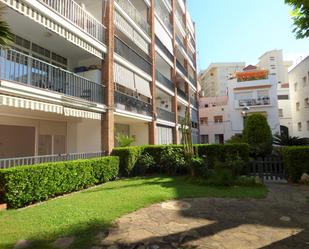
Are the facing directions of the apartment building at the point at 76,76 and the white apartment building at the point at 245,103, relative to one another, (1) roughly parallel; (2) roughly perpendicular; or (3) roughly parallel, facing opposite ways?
roughly perpendicular

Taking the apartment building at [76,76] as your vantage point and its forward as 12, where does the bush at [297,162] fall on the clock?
The bush is roughly at 11 o'clock from the apartment building.

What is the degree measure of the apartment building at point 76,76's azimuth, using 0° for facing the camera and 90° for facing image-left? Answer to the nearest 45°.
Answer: approximately 315°

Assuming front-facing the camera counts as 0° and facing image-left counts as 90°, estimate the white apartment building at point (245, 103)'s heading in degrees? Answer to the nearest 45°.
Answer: approximately 0°

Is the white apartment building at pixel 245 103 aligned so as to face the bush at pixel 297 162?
yes

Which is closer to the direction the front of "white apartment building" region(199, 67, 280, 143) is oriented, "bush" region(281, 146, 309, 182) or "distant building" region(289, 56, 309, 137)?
the bush

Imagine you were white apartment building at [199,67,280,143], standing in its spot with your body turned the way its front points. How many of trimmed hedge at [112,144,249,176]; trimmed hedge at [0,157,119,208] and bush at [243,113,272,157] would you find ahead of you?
3
